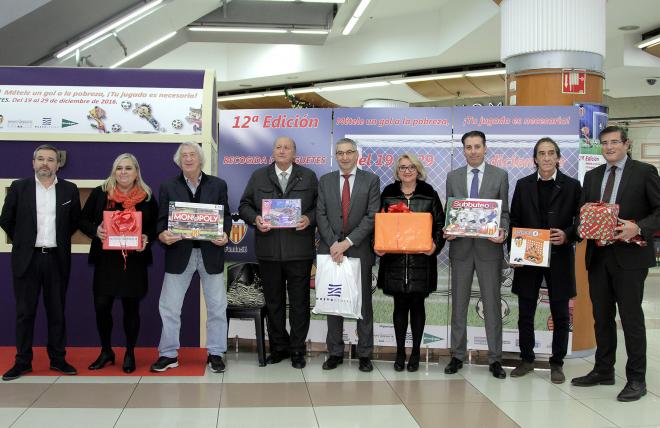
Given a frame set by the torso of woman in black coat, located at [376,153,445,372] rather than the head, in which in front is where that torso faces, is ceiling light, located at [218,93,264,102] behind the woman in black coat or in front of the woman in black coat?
behind

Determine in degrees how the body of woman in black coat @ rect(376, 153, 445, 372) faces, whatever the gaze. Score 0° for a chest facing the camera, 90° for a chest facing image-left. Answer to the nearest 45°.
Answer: approximately 0°

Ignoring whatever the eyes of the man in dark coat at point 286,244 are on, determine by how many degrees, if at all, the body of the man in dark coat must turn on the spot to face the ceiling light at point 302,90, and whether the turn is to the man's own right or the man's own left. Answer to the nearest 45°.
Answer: approximately 180°

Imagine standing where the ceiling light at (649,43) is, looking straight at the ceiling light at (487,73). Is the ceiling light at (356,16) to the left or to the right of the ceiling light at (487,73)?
left

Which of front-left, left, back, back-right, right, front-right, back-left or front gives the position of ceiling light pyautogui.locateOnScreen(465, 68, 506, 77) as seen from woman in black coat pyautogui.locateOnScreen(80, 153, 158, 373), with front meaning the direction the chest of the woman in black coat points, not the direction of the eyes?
back-left
